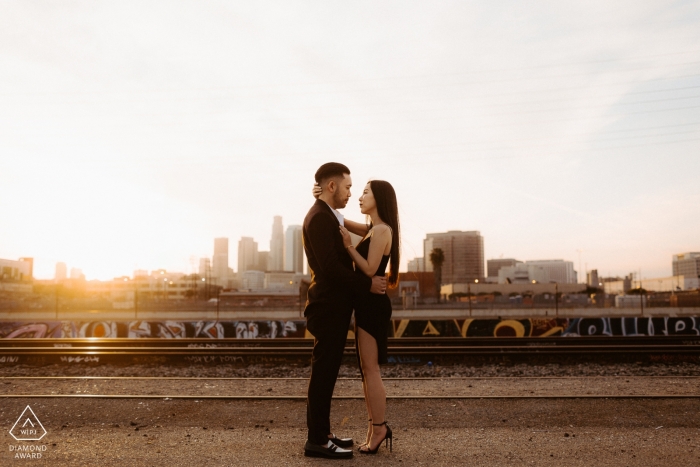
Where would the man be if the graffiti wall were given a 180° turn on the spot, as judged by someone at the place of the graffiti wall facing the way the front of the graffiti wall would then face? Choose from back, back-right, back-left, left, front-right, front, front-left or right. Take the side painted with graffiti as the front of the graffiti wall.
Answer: back

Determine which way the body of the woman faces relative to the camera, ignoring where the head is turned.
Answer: to the viewer's left

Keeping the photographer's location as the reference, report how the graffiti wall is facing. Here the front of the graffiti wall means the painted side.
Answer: facing the viewer

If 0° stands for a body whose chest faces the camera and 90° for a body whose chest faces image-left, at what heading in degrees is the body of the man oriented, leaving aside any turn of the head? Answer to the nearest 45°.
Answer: approximately 270°

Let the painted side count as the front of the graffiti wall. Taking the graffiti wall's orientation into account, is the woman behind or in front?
in front

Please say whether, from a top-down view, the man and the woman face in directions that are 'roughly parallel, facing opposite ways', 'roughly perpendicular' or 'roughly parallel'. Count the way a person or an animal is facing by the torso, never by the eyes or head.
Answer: roughly parallel, facing opposite ways

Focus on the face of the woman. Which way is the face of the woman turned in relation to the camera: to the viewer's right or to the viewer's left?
to the viewer's left

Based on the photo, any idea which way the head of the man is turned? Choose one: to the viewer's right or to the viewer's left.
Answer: to the viewer's right

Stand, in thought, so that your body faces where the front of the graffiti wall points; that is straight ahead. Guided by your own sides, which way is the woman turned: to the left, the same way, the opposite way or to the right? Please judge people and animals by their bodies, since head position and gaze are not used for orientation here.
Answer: to the right
